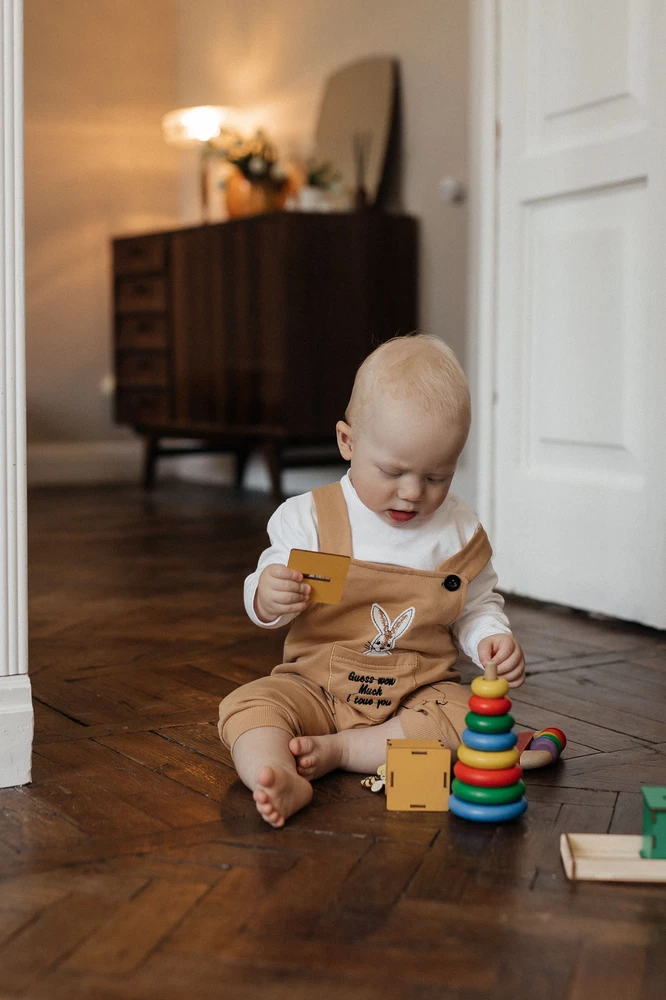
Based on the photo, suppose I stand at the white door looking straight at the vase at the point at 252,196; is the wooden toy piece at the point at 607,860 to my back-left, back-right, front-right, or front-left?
back-left

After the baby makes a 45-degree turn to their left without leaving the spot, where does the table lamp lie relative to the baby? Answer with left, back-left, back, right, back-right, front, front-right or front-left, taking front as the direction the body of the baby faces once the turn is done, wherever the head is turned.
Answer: back-left

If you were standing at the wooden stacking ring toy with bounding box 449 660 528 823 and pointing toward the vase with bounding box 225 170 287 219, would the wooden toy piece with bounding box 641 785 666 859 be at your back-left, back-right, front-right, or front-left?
back-right

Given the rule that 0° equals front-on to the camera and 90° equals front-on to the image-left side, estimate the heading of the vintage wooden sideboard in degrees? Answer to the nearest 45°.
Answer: approximately 45°

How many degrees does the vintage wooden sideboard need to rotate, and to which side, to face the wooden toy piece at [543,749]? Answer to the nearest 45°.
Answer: approximately 45° to its left

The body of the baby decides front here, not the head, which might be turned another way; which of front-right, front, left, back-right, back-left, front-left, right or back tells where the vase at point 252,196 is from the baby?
back
